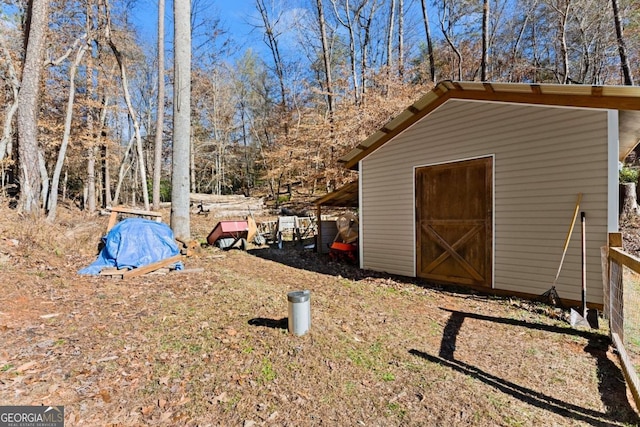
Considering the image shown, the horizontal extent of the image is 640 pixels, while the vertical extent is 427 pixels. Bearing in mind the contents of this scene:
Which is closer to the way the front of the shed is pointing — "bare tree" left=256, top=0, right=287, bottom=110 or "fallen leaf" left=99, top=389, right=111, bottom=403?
the fallen leaf

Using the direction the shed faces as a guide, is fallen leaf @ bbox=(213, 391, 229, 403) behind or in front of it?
in front

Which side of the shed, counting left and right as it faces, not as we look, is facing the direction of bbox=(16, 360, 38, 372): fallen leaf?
front

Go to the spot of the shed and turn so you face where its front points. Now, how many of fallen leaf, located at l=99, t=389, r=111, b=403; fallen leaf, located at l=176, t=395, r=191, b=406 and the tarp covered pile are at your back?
0

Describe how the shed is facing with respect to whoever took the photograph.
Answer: facing the viewer and to the left of the viewer

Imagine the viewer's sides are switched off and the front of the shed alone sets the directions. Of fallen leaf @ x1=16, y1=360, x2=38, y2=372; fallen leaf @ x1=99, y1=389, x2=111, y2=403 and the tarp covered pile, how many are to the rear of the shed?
0

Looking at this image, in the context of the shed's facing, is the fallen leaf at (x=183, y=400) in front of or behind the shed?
in front

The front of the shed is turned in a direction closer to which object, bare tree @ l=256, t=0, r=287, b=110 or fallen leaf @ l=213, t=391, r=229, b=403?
the fallen leaf

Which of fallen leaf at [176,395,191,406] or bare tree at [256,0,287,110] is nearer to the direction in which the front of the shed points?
the fallen leaf
